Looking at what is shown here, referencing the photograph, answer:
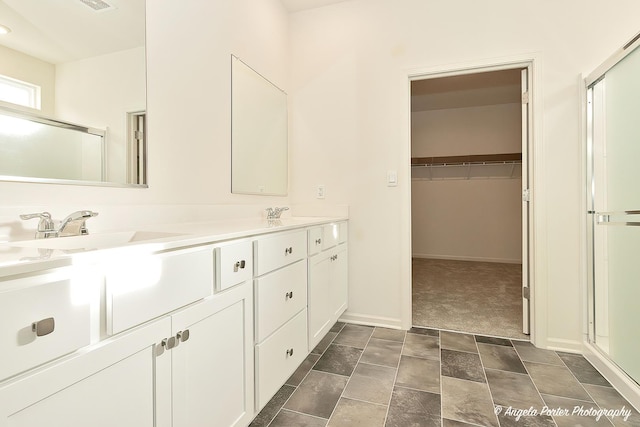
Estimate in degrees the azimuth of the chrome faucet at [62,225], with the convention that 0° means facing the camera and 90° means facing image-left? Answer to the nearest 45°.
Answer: approximately 315°

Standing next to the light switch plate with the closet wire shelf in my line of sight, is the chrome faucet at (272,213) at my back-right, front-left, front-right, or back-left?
back-left

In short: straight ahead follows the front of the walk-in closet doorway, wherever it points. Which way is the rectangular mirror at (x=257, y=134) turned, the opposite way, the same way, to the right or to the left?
to the left

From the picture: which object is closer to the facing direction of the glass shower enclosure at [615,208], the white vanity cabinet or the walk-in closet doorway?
the white vanity cabinet

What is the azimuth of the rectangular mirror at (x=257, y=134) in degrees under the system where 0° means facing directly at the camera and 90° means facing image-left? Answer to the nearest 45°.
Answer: approximately 315°

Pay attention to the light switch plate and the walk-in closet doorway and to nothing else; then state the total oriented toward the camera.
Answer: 2

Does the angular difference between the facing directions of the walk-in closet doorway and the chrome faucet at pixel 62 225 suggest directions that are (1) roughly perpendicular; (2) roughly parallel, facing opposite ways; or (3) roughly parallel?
roughly perpendicular

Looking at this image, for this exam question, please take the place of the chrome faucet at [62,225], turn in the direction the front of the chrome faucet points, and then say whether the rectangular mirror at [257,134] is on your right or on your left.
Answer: on your left

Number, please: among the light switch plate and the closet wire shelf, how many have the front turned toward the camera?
2

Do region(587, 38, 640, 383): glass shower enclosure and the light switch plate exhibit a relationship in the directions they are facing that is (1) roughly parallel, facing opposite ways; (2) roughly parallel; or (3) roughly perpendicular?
roughly perpendicular
